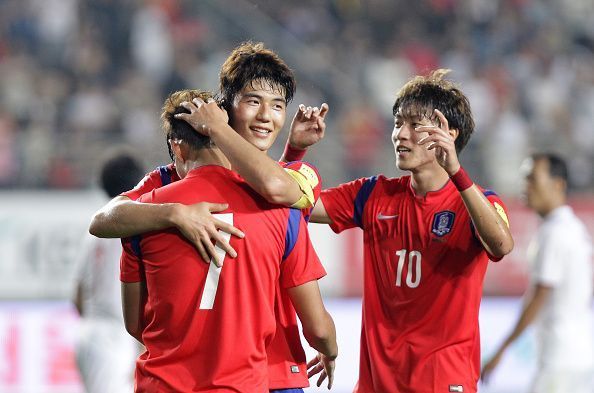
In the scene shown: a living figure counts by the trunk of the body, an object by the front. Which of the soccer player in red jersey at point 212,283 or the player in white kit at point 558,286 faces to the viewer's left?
the player in white kit

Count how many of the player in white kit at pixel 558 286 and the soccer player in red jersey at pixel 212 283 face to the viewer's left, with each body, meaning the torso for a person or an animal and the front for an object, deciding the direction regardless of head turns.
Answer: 1

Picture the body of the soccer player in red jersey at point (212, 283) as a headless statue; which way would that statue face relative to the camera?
away from the camera

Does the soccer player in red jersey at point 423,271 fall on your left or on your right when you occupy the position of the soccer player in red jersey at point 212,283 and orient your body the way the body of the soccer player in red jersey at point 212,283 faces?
on your right

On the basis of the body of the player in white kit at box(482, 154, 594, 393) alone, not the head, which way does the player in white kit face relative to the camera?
to the viewer's left

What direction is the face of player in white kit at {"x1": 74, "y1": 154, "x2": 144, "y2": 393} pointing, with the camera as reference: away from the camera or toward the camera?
away from the camera
